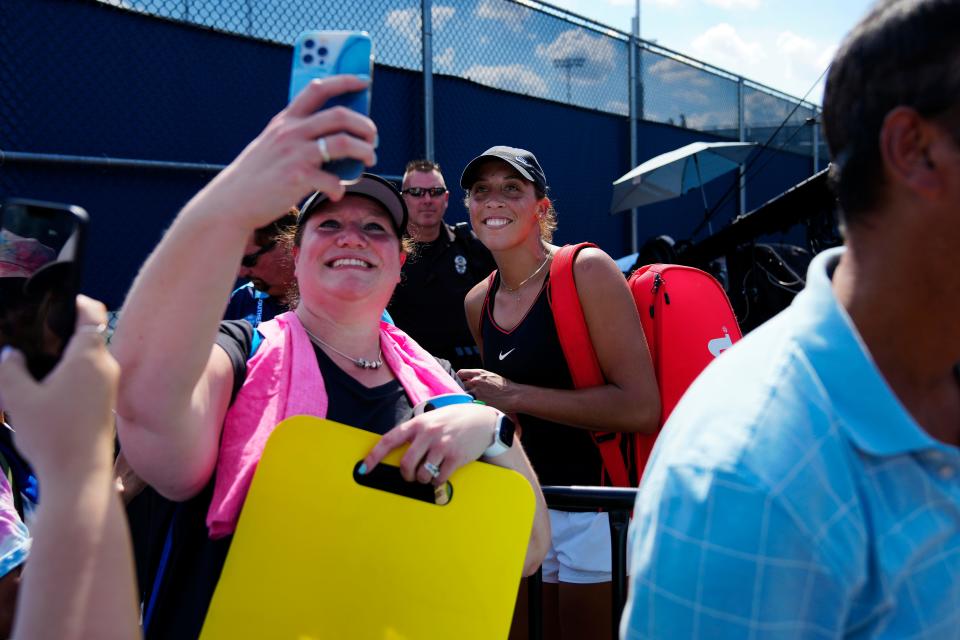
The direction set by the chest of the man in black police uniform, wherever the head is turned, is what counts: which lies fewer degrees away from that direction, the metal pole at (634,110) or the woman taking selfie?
the woman taking selfie

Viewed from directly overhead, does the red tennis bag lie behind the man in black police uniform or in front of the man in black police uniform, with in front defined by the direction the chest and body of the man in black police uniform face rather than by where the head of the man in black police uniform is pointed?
in front

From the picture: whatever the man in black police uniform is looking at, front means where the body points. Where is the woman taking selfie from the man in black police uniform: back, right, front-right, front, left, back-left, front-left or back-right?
front

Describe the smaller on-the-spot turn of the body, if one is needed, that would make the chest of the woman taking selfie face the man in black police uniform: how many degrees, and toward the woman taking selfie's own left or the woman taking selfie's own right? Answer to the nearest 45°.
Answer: approximately 180°

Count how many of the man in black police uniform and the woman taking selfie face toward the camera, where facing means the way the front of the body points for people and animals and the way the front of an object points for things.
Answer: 2

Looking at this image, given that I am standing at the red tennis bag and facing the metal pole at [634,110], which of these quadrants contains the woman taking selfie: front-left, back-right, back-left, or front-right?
back-left

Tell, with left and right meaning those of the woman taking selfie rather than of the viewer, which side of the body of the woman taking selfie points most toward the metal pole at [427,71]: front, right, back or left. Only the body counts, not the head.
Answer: back

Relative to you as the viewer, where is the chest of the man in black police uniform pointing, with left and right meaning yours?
facing the viewer

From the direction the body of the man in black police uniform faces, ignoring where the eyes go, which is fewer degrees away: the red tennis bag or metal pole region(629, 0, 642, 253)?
the red tennis bag
